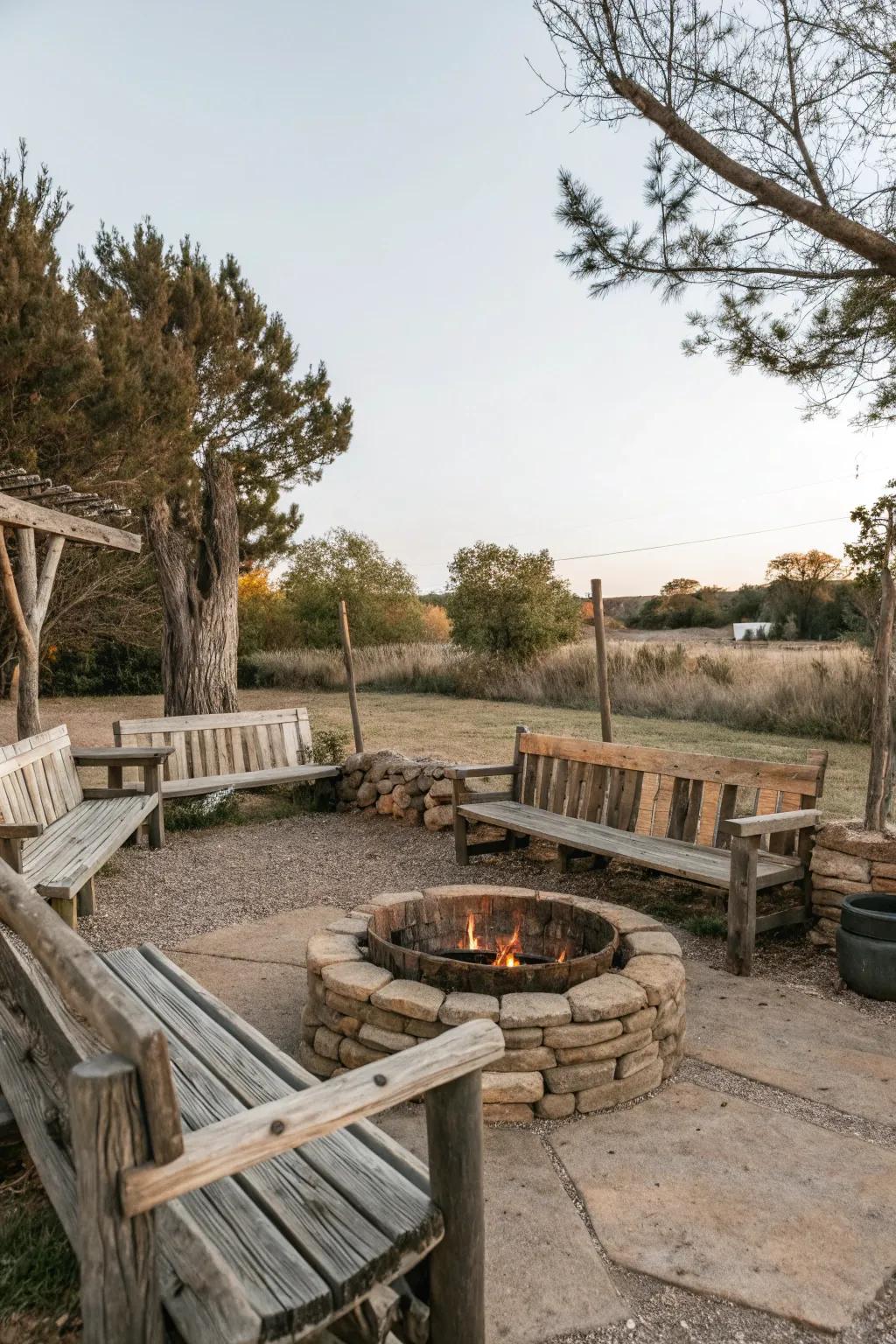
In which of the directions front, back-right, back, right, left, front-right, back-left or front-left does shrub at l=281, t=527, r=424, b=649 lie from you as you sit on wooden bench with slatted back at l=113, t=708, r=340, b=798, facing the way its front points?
back-left

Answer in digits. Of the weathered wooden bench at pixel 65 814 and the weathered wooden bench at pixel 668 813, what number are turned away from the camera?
0

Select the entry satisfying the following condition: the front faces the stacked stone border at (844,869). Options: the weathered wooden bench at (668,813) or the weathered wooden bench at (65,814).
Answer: the weathered wooden bench at (65,814)

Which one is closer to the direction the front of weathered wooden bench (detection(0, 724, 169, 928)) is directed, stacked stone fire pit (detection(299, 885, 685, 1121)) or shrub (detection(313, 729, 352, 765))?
the stacked stone fire pit

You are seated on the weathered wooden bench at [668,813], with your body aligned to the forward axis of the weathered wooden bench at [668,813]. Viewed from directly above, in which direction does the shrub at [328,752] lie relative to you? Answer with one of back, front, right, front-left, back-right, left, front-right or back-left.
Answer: right

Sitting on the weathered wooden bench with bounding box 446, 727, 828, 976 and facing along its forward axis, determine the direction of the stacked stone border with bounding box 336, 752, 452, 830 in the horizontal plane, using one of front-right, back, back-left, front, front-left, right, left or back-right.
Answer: right

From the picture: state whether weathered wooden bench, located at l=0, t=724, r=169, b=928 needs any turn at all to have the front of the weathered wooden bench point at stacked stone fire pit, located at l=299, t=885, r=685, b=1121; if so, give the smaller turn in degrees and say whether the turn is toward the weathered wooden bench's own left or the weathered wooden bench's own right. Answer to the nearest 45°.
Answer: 0° — it already faces it

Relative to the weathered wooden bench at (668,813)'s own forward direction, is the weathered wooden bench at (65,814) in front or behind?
in front

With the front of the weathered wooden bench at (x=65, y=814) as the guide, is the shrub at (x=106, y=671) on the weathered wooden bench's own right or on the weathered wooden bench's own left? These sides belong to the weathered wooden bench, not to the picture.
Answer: on the weathered wooden bench's own left

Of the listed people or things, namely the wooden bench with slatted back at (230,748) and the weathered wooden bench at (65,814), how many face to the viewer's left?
0

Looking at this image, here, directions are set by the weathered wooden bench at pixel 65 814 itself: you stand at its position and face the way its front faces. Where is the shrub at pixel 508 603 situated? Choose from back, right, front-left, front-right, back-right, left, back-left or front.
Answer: left

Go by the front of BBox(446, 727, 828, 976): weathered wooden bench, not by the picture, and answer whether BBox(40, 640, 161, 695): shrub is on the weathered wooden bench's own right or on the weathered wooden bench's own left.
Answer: on the weathered wooden bench's own right

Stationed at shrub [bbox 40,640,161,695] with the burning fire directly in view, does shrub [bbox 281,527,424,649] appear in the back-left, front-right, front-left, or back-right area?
back-left

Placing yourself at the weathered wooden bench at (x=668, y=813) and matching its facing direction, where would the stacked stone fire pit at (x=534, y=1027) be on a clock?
The stacked stone fire pit is roughly at 11 o'clock from the weathered wooden bench.
